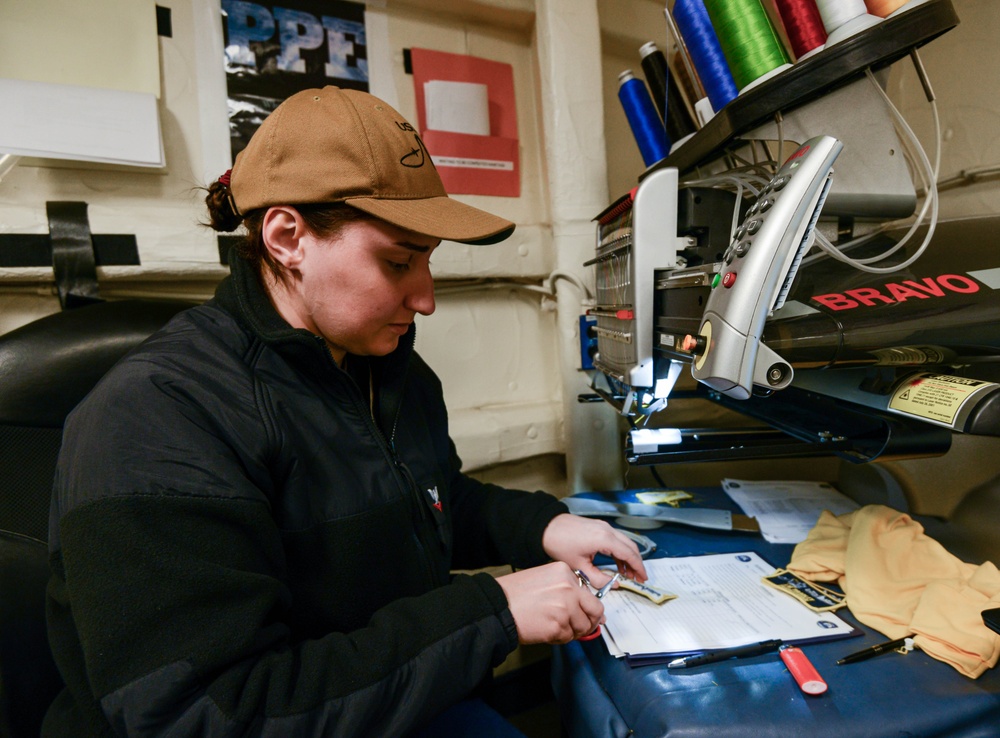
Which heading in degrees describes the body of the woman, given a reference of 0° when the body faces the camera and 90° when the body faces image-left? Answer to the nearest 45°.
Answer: approximately 315°

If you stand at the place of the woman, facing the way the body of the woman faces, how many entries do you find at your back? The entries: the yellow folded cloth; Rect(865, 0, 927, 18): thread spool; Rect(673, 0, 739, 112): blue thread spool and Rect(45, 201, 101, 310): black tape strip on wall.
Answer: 1

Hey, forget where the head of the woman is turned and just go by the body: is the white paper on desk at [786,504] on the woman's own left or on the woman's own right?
on the woman's own left

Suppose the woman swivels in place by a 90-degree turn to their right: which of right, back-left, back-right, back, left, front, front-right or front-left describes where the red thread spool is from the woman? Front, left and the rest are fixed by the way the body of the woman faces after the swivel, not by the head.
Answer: back-left

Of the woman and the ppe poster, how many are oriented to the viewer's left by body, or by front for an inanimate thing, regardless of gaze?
0

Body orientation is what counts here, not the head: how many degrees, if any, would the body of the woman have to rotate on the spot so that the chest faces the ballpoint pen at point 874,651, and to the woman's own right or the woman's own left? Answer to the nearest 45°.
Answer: approximately 45° to the woman's own left

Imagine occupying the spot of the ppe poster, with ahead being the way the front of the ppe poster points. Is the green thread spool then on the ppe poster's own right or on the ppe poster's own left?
on the ppe poster's own left

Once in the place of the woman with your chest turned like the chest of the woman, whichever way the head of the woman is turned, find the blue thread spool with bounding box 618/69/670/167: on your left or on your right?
on your left

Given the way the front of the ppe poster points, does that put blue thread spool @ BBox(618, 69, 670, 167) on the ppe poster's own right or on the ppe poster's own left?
on the ppe poster's own left
